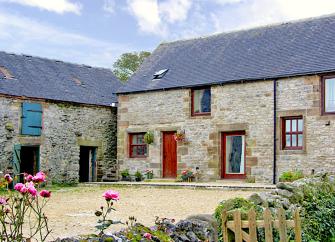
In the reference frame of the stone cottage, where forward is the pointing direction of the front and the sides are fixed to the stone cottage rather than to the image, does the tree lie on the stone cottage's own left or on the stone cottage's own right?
on the stone cottage's own right

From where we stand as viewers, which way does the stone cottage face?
facing the viewer and to the left of the viewer

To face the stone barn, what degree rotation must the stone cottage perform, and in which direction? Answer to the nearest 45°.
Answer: approximately 45° to its right

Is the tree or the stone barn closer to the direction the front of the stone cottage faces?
the stone barn

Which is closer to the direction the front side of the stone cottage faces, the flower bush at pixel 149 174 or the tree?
the flower bush

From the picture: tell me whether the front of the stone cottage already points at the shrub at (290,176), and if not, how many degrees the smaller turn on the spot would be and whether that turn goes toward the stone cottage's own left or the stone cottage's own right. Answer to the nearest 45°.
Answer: approximately 90° to the stone cottage's own left

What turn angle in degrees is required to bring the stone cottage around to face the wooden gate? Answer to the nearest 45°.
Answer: approximately 45° to its left

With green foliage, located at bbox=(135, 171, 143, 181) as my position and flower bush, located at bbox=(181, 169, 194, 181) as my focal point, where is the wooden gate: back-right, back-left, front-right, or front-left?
front-right

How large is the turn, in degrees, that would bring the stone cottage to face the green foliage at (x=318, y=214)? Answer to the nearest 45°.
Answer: approximately 45° to its left

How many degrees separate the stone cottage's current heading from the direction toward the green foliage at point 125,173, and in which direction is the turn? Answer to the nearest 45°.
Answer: approximately 90° to its right
